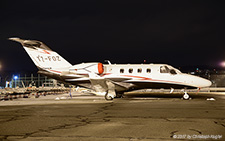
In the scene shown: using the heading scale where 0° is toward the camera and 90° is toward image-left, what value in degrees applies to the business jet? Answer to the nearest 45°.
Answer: approximately 270°
